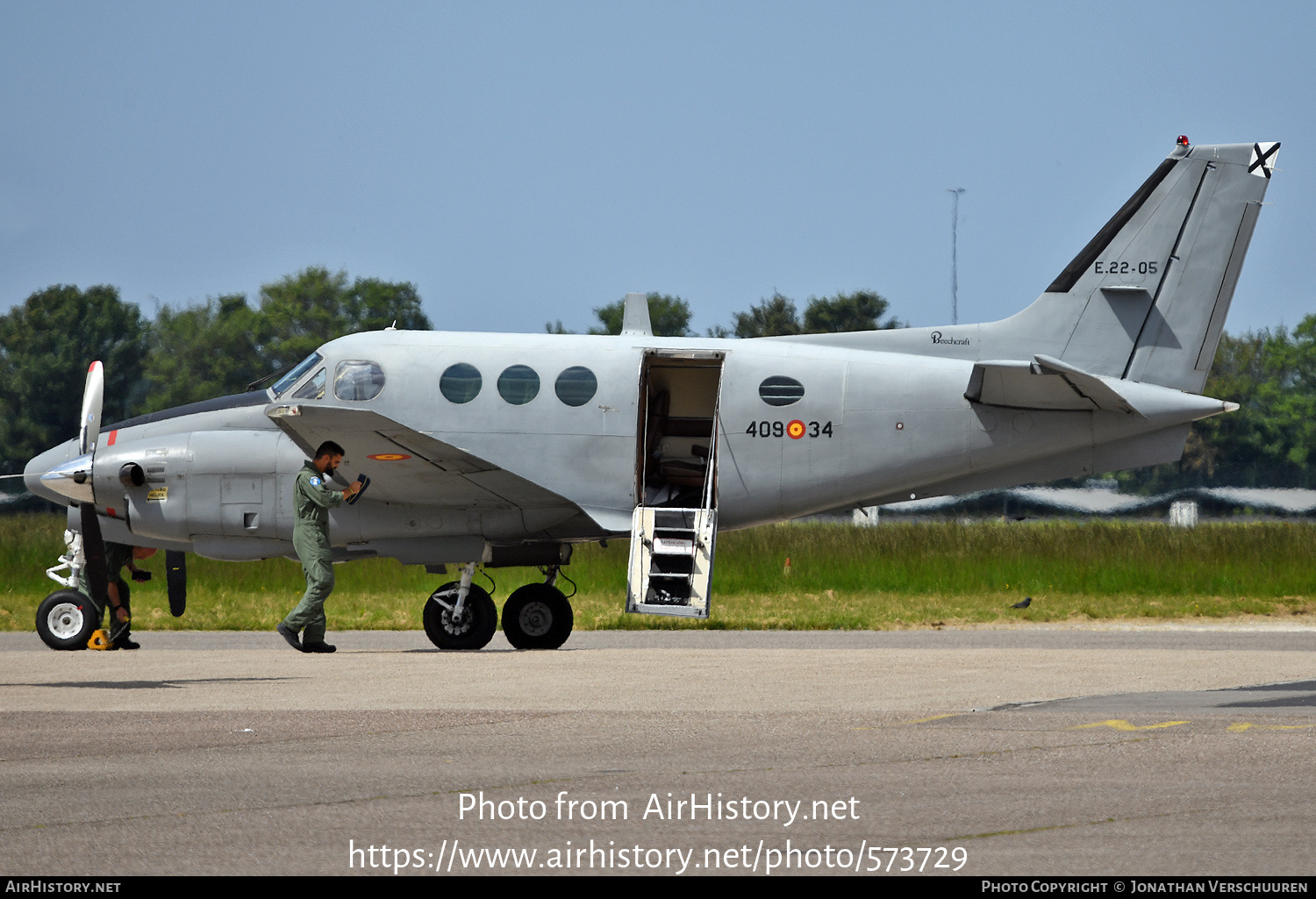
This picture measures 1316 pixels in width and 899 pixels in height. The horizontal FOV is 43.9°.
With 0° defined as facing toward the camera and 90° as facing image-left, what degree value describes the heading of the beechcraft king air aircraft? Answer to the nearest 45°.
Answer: approximately 90°

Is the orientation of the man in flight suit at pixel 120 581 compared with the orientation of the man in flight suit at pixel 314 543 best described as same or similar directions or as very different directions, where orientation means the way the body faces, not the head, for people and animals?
same or similar directions

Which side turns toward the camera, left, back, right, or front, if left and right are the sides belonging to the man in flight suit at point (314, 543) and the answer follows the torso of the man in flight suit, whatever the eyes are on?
right

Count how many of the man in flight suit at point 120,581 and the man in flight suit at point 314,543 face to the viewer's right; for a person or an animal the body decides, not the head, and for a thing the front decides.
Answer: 2

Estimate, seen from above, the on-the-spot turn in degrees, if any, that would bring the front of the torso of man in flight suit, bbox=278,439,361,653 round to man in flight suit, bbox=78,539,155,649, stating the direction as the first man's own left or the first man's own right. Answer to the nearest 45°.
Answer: approximately 135° to the first man's own left

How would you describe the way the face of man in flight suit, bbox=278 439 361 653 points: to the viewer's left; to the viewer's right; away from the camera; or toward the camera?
to the viewer's right

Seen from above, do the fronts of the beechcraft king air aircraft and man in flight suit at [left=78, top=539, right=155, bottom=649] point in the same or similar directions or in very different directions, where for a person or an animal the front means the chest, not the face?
very different directions

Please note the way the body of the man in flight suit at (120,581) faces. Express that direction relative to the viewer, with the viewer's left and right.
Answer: facing to the right of the viewer
